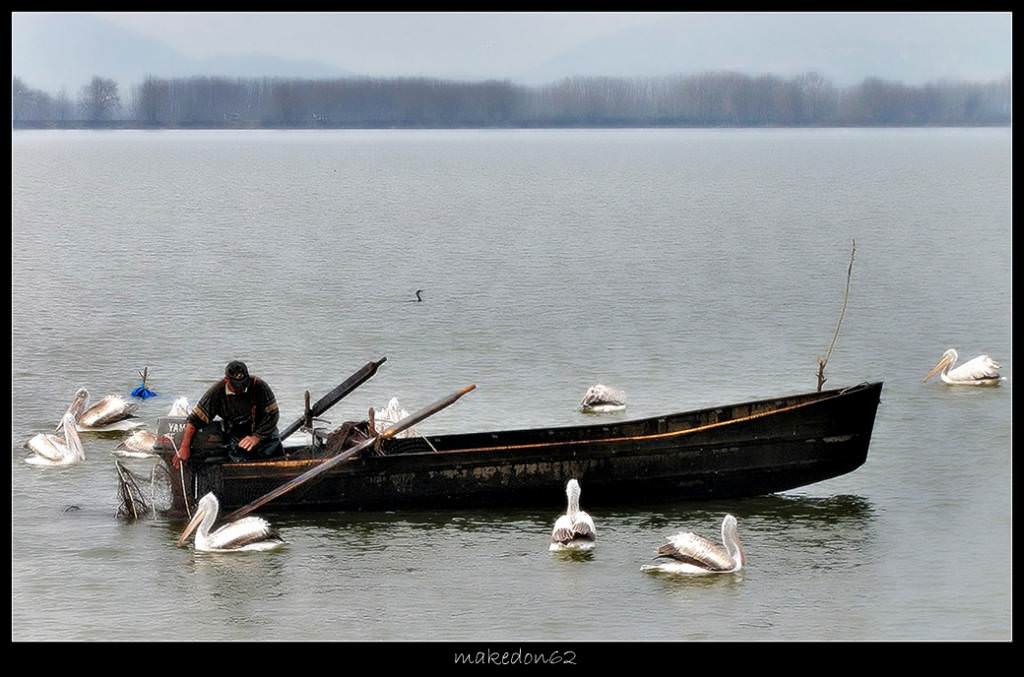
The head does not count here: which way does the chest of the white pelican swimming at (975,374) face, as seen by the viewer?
to the viewer's left

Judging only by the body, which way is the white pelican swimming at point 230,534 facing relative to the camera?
to the viewer's left

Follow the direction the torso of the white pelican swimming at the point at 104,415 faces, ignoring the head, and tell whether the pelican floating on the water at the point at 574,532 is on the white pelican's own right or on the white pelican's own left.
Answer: on the white pelican's own left

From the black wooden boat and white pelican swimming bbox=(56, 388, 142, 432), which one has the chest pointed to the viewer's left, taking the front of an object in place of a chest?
the white pelican swimming

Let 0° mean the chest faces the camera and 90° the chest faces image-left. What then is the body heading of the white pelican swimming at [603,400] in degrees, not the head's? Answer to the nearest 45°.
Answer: approximately 90°

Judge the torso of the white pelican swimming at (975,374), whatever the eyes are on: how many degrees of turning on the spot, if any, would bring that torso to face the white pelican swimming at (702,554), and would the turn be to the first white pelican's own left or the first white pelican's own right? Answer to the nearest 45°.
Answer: approximately 90° to the first white pelican's own left

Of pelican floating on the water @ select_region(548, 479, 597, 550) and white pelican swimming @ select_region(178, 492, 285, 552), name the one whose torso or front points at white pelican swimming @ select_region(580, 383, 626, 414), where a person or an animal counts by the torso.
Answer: the pelican floating on the water

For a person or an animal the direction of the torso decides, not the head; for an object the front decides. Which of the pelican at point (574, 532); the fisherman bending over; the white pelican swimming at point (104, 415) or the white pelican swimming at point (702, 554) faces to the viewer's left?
the white pelican swimming at point (104, 415)

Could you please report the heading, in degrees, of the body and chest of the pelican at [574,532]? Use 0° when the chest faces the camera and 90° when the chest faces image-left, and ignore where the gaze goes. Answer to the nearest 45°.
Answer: approximately 180°

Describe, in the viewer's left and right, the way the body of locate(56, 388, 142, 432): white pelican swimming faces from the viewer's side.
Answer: facing to the left of the viewer

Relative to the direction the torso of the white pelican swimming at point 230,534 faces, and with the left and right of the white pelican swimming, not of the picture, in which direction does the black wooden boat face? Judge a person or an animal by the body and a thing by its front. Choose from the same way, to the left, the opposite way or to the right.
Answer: the opposite way

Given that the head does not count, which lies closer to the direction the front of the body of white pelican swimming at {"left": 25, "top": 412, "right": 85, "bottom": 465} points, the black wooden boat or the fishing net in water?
the black wooden boat

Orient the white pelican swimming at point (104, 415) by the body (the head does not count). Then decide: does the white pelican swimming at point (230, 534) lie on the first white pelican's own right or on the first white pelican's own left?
on the first white pelican's own left

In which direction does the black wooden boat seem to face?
to the viewer's right
